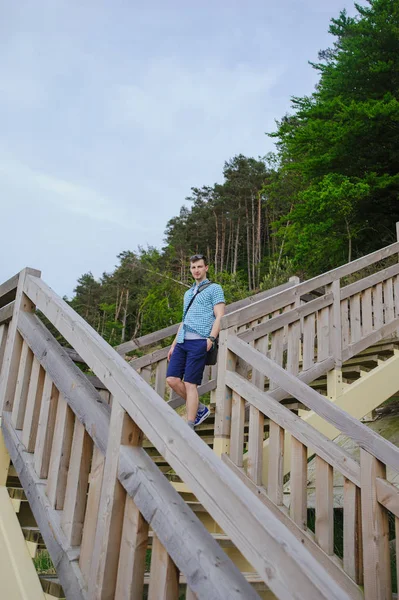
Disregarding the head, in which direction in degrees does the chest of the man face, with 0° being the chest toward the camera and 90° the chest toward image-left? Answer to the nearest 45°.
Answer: approximately 45°
